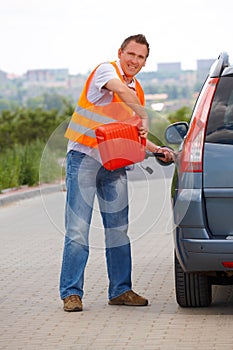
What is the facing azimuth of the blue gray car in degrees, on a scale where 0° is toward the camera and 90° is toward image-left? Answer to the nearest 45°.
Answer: approximately 180°

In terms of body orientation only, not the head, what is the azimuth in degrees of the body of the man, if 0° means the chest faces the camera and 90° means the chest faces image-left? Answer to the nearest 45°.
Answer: approximately 315°

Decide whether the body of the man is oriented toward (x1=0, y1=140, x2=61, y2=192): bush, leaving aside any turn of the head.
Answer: no

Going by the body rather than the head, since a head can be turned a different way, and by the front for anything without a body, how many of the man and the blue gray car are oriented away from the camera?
1

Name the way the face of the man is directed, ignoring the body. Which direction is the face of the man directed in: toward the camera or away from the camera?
toward the camera

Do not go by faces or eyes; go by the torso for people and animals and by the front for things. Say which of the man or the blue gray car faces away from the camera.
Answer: the blue gray car
